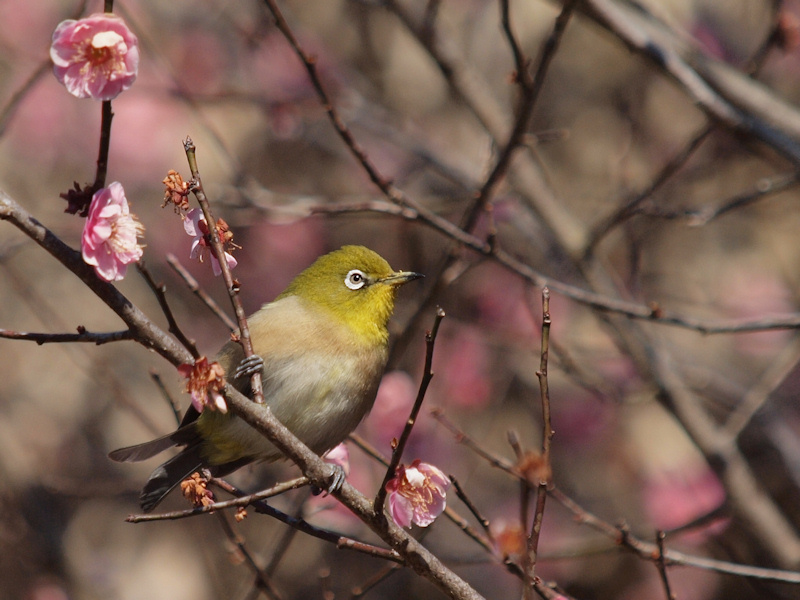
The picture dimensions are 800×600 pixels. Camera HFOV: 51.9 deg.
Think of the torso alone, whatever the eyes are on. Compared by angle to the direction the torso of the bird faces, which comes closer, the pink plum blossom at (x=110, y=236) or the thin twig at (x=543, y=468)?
the thin twig

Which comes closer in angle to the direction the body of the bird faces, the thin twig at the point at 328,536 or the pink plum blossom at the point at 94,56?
the thin twig

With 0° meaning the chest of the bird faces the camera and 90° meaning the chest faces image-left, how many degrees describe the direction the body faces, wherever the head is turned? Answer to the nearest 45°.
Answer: approximately 315°
